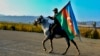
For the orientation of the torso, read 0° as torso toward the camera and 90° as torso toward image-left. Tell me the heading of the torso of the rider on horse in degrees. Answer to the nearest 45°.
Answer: approximately 90°
